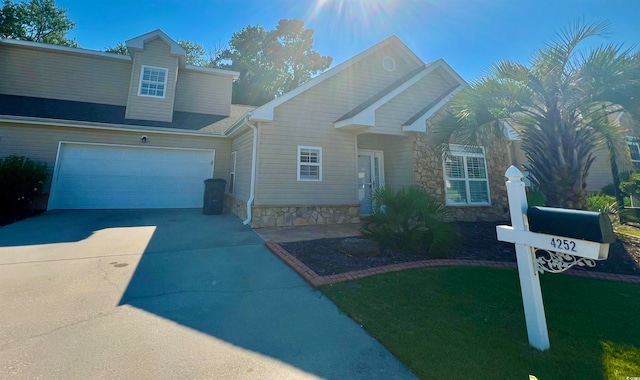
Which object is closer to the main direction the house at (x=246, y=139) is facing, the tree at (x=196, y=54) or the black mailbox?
the black mailbox

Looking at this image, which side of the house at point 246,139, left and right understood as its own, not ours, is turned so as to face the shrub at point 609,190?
left

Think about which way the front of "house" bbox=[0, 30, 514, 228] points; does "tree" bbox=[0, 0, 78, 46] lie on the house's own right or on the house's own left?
on the house's own right

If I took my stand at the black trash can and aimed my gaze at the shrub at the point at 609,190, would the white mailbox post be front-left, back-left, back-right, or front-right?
front-right

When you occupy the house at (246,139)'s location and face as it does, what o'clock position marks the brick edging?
The brick edging is roughly at 11 o'clock from the house.

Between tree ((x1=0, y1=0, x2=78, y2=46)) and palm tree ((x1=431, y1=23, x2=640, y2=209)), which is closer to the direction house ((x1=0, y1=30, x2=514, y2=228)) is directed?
the palm tree

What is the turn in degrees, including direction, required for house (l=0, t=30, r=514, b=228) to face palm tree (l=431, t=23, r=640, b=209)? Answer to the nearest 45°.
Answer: approximately 45° to its left

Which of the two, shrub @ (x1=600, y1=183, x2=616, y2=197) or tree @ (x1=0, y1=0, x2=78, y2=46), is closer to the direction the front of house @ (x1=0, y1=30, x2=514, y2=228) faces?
the shrub

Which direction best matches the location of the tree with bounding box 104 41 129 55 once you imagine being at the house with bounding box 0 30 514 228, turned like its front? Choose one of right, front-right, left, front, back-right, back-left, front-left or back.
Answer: back-right

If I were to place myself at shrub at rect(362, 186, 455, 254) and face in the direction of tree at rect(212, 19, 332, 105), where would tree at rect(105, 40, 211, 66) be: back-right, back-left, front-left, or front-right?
front-left

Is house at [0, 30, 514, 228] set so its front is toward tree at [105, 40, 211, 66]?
no

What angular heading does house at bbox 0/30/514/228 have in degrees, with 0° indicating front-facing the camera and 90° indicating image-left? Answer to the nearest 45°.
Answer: approximately 0°

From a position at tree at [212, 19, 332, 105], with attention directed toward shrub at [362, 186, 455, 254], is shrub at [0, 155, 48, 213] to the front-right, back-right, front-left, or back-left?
front-right

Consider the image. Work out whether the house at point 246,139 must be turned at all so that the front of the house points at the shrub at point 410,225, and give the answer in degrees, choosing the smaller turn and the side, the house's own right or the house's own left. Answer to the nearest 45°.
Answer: approximately 45° to the house's own left

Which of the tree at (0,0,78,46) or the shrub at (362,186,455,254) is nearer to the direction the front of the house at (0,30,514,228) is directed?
the shrub
